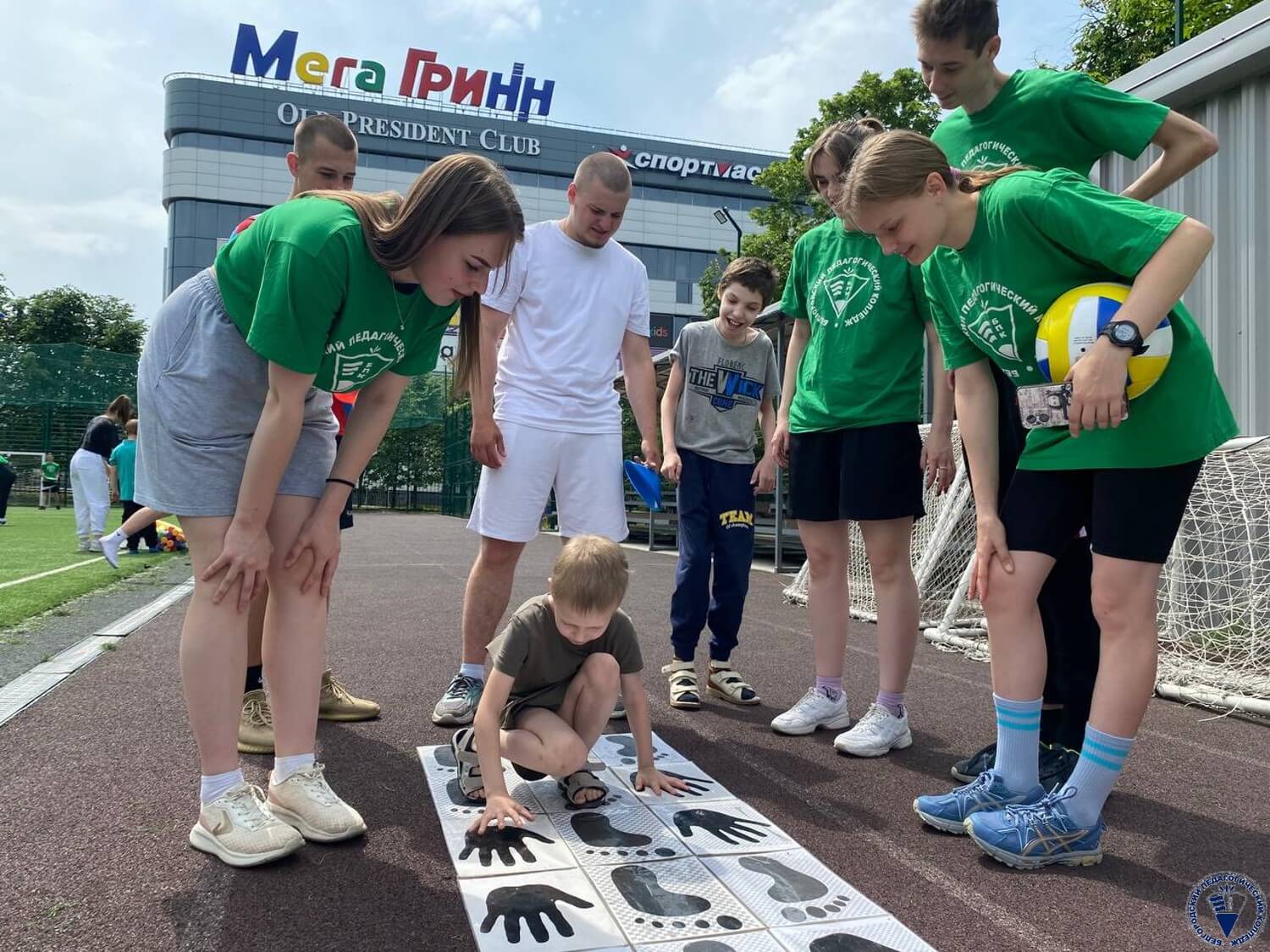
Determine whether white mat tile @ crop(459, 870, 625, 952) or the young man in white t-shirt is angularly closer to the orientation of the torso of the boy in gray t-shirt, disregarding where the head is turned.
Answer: the white mat tile

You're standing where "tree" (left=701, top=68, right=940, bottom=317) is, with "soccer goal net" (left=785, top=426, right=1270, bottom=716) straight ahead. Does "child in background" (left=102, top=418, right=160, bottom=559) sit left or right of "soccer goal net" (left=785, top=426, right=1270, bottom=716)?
right

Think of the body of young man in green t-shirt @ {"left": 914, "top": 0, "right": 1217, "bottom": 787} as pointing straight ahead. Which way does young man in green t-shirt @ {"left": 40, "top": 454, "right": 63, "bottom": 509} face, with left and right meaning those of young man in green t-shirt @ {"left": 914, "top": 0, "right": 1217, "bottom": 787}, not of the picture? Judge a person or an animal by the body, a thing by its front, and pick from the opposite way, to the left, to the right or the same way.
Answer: to the left

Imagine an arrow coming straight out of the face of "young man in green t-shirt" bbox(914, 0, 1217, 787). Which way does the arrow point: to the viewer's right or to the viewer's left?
to the viewer's left

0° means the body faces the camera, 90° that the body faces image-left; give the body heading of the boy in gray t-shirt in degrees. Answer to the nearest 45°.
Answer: approximately 0°

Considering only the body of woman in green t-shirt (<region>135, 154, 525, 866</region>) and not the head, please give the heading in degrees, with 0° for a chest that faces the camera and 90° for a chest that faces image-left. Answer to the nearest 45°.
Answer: approximately 315°

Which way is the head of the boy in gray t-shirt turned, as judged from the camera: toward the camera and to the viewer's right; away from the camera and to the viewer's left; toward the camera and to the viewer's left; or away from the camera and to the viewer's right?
toward the camera and to the viewer's left

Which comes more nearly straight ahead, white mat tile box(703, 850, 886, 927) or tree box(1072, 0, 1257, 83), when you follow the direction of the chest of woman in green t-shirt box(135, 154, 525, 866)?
the white mat tile

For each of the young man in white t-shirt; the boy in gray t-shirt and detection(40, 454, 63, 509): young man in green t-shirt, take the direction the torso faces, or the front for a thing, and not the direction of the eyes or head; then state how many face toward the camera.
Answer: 3

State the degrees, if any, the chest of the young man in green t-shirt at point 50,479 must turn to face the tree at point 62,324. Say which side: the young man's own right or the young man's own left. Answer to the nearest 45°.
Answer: approximately 180°

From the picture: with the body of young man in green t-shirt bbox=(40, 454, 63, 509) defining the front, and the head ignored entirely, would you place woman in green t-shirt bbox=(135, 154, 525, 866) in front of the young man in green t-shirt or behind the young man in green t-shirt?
in front

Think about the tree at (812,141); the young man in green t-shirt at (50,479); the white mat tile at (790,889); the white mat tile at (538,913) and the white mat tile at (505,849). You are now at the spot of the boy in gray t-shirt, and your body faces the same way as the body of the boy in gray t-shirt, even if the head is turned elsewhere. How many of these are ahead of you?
3

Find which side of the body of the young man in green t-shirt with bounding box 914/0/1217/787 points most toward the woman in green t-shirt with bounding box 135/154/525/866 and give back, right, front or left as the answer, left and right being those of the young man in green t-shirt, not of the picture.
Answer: front

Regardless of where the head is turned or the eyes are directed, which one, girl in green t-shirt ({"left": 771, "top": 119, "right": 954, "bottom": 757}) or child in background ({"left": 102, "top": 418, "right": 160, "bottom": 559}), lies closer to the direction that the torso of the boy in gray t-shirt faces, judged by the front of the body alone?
the girl in green t-shirt
